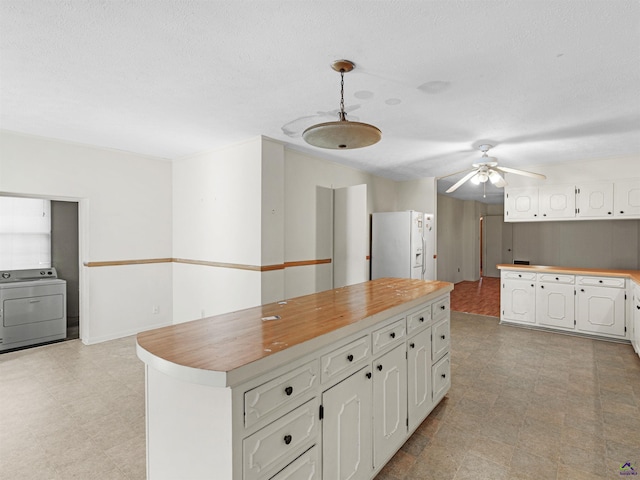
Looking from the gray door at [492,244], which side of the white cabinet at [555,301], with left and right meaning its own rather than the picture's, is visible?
back

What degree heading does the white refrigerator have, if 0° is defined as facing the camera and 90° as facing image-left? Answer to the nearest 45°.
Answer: approximately 315°

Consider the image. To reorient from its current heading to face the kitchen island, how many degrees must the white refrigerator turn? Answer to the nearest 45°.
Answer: approximately 45° to its right

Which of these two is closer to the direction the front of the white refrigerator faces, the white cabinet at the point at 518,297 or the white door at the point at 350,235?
the white cabinet

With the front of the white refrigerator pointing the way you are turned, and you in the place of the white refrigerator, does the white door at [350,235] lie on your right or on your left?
on your right

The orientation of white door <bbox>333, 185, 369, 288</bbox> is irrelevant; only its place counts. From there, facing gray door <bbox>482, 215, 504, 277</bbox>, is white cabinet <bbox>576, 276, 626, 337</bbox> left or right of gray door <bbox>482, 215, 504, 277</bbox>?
right

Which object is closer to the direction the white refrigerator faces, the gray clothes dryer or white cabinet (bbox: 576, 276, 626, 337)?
the white cabinet

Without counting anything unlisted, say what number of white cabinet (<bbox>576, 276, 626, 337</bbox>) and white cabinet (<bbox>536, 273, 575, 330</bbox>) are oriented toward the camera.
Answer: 2

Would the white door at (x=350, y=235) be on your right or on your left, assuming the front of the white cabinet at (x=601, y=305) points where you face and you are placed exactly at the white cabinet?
on your right
